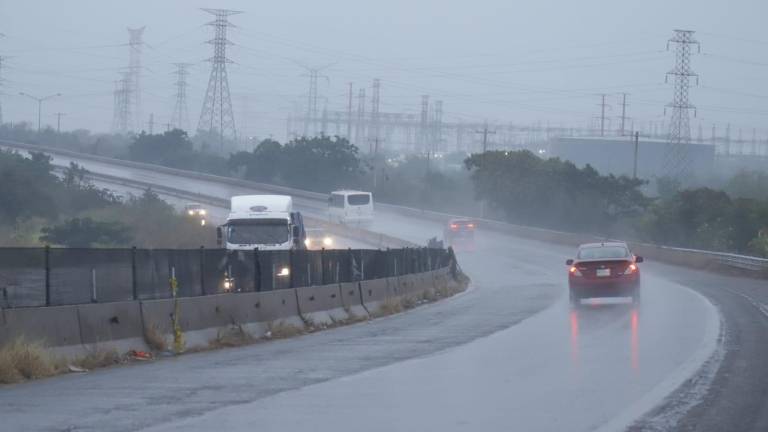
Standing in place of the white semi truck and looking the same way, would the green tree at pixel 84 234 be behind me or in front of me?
behind

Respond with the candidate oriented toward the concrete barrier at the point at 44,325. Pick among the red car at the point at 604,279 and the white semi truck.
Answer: the white semi truck

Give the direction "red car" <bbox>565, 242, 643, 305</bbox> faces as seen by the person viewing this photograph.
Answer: facing away from the viewer

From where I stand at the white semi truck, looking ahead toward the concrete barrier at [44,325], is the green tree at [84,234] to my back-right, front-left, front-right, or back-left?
back-right

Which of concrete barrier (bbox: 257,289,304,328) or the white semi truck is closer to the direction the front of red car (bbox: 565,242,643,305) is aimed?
the white semi truck

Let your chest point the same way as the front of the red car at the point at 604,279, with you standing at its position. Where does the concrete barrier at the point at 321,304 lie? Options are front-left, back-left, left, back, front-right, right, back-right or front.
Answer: back-left

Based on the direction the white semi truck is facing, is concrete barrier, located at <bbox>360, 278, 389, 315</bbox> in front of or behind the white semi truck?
in front

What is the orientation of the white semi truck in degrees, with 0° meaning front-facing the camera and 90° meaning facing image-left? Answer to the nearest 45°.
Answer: approximately 0°

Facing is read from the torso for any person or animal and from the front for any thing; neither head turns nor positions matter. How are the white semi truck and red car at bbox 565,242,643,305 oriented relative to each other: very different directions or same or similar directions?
very different directions

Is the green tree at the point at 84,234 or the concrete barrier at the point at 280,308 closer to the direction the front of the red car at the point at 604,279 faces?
the green tree

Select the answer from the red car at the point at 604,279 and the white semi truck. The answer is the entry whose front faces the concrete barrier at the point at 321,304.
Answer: the white semi truck

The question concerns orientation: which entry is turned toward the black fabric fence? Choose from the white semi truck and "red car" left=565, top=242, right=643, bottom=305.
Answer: the white semi truck

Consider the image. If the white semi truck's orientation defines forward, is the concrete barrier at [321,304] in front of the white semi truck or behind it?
in front

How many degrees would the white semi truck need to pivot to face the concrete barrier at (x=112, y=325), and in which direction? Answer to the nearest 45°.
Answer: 0° — it already faces it

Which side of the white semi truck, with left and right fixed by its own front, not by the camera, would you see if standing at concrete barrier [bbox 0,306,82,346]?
front

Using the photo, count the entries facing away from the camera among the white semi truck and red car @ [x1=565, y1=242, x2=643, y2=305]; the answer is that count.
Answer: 1
